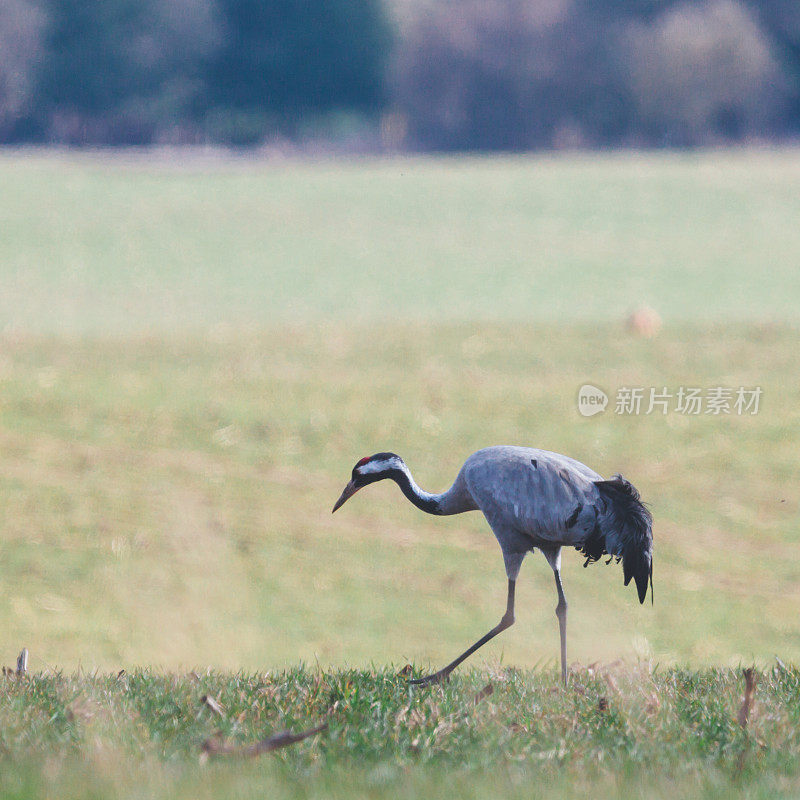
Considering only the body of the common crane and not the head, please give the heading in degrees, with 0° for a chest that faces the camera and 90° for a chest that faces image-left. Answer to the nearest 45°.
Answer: approximately 90°

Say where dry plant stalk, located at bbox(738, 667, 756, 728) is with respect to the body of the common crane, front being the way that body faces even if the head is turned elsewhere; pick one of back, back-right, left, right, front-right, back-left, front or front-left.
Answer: back-left

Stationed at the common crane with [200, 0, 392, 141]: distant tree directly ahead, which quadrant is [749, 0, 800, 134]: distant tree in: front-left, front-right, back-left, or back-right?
front-right

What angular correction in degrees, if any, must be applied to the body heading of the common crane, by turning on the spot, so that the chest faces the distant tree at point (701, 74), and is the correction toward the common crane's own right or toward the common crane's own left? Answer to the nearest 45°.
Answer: approximately 90° to the common crane's own right

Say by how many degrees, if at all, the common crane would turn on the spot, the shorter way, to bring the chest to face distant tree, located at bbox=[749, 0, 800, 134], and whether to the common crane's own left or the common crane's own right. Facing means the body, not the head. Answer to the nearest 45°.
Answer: approximately 90° to the common crane's own right

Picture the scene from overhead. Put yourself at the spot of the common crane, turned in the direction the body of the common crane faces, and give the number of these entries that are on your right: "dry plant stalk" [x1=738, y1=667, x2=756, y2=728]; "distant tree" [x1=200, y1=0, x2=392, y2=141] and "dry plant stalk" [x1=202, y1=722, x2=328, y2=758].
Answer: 1

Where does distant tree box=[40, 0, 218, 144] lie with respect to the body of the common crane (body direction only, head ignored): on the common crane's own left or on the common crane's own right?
on the common crane's own right

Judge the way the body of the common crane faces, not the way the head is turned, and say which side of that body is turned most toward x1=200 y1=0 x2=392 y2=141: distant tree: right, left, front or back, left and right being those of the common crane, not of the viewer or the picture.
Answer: right

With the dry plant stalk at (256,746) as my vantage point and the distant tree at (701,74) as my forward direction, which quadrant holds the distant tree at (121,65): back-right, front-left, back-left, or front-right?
front-left

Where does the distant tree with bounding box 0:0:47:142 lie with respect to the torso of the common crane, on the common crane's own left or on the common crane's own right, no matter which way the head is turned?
on the common crane's own right

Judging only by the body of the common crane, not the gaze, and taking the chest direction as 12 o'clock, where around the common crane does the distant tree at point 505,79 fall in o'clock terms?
The distant tree is roughly at 3 o'clock from the common crane.

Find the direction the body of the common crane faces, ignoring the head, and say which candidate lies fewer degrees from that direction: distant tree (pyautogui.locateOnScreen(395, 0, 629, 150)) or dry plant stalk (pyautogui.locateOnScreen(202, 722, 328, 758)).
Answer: the dry plant stalk

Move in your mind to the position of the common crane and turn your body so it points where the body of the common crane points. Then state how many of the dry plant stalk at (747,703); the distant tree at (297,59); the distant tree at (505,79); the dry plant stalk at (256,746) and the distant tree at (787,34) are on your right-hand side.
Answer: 3
